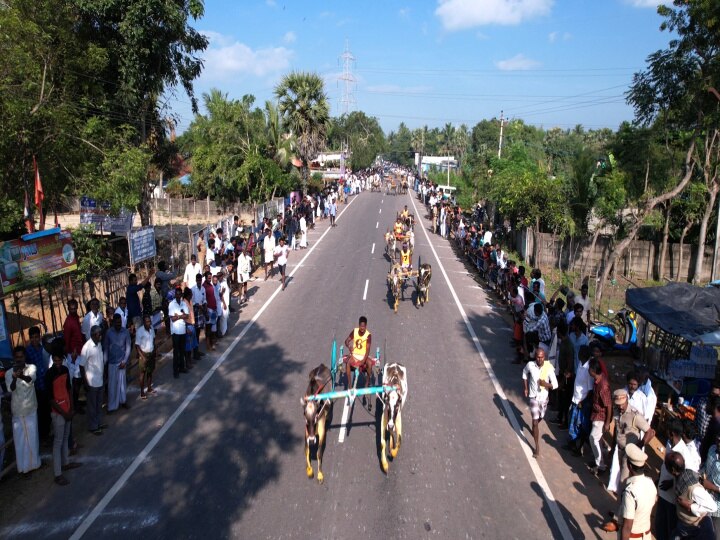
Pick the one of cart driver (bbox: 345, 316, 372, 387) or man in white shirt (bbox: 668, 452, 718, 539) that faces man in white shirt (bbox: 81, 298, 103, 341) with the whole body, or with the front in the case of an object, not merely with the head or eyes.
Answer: man in white shirt (bbox: 668, 452, 718, 539)

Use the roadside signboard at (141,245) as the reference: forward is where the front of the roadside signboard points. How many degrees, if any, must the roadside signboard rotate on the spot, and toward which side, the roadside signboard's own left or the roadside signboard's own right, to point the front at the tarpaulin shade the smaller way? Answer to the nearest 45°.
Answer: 0° — it already faces it

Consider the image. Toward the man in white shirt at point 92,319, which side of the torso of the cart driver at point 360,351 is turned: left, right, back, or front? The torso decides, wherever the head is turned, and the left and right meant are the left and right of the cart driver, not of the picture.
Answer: right

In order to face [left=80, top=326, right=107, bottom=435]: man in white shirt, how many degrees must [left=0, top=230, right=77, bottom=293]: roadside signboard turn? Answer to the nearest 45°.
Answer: approximately 45° to its right

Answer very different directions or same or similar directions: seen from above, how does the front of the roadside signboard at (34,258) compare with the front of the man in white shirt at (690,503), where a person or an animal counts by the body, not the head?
very different directions

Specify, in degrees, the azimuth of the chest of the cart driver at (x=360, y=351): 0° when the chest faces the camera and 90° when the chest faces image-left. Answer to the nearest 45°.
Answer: approximately 0°

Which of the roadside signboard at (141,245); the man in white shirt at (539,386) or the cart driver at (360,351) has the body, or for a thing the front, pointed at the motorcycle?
the roadside signboard

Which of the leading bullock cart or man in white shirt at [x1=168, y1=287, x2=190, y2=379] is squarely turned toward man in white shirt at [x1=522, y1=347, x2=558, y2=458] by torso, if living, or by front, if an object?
man in white shirt at [x1=168, y1=287, x2=190, y2=379]

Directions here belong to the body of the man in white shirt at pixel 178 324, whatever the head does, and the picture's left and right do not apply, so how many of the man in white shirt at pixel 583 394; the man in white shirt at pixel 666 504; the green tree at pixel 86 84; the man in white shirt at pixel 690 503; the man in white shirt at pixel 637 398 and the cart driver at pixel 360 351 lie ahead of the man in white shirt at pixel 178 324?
5

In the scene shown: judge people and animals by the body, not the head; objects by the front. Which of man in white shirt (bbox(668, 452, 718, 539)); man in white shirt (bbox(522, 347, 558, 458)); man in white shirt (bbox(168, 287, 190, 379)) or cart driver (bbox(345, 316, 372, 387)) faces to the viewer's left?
man in white shirt (bbox(668, 452, 718, 539))

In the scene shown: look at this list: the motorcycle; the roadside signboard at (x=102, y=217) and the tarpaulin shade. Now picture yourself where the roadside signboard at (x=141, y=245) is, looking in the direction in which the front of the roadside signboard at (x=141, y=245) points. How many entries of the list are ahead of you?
2
